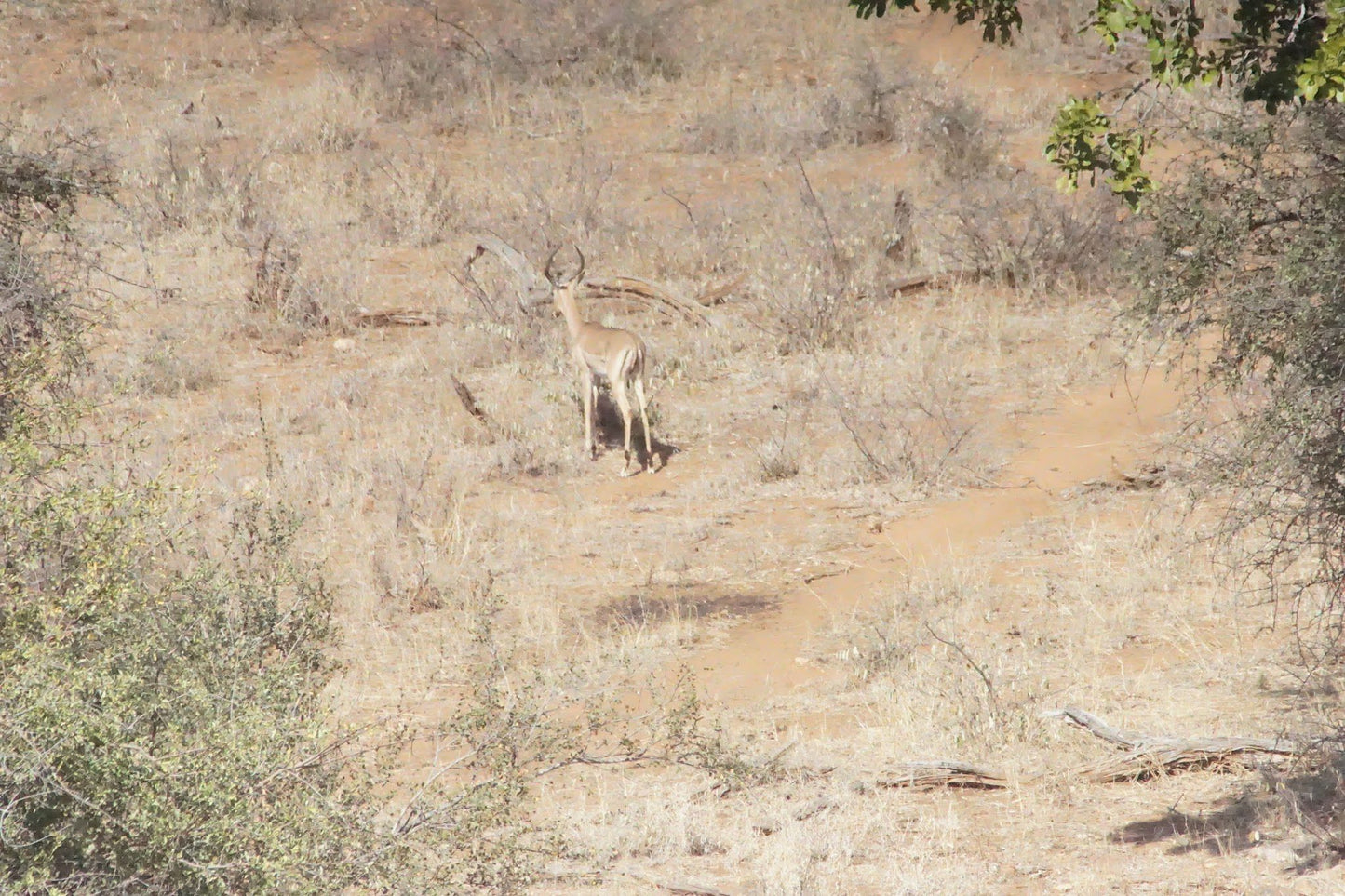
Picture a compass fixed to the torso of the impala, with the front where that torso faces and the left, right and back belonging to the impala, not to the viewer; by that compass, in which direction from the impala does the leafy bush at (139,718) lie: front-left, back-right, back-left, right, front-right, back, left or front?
back-left

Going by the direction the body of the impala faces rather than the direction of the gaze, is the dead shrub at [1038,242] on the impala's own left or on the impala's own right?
on the impala's own right

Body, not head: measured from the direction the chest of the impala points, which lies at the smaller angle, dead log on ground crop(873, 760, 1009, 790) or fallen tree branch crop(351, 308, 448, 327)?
the fallen tree branch

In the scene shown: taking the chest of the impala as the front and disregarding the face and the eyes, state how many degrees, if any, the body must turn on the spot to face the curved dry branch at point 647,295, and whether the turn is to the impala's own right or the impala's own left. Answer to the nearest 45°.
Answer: approximately 45° to the impala's own right

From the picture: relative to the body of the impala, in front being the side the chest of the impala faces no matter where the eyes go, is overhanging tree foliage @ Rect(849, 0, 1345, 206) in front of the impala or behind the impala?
behind

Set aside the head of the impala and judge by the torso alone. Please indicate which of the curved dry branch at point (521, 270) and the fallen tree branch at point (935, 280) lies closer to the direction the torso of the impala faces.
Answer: the curved dry branch

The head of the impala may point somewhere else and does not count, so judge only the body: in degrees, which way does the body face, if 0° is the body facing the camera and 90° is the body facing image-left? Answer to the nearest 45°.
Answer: approximately 135°

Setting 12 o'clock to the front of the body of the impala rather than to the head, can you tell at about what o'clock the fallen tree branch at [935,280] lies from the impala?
The fallen tree branch is roughly at 3 o'clock from the impala.
